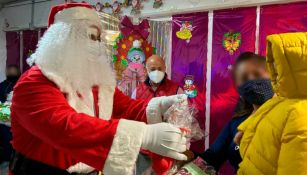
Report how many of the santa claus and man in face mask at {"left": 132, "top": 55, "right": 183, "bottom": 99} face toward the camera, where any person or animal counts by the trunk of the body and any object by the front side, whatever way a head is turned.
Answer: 1

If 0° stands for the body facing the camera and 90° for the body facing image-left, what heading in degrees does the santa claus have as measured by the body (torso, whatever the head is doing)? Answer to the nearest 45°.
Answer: approximately 270°

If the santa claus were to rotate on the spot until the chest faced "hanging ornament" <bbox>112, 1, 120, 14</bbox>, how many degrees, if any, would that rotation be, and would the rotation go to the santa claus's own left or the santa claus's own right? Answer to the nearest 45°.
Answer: approximately 90° to the santa claus's own left

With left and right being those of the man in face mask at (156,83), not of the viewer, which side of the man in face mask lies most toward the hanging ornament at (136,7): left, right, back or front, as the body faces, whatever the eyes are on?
back

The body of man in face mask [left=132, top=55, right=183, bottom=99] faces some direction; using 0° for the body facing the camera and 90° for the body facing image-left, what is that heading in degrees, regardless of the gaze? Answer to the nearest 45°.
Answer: approximately 0°

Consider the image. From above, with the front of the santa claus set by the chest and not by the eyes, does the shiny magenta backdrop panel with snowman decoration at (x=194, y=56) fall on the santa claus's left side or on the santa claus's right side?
on the santa claus's left side

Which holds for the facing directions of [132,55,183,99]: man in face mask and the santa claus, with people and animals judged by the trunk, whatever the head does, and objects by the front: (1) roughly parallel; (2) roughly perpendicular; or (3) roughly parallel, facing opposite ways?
roughly perpendicular

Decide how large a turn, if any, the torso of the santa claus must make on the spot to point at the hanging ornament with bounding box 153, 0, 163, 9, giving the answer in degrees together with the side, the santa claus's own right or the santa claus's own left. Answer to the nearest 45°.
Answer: approximately 90° to the santa claus's own left

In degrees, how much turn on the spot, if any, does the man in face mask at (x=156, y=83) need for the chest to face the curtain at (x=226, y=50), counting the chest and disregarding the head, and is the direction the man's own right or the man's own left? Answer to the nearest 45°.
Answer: approximately 90° to the man's own left
